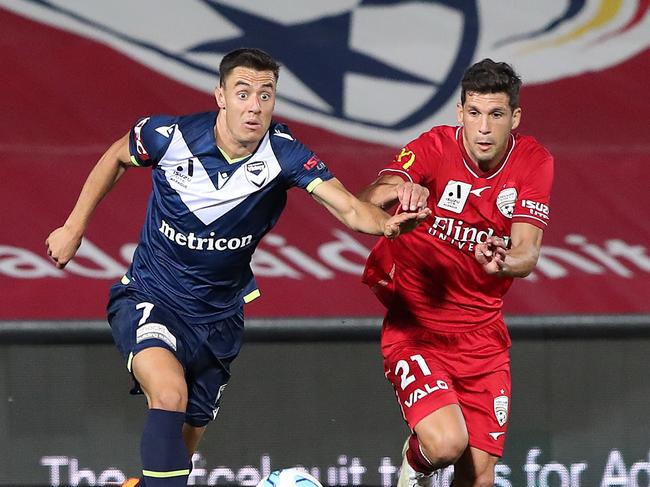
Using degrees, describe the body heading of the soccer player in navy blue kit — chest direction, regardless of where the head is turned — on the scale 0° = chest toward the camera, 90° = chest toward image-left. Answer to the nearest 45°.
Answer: approximately 0°

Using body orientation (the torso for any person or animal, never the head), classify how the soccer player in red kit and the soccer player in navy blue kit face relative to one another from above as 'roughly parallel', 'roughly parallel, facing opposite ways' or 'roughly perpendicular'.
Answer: roughly parallel

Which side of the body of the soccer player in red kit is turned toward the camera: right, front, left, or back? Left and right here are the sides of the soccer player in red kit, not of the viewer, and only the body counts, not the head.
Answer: front

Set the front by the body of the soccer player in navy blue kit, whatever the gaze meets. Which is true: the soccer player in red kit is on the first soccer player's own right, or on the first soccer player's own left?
on the first soccer player's own left

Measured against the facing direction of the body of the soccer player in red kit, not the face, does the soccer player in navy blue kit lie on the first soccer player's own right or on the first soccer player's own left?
on the first soccer player's own right

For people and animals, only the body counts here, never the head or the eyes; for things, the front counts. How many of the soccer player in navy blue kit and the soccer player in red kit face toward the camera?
2
